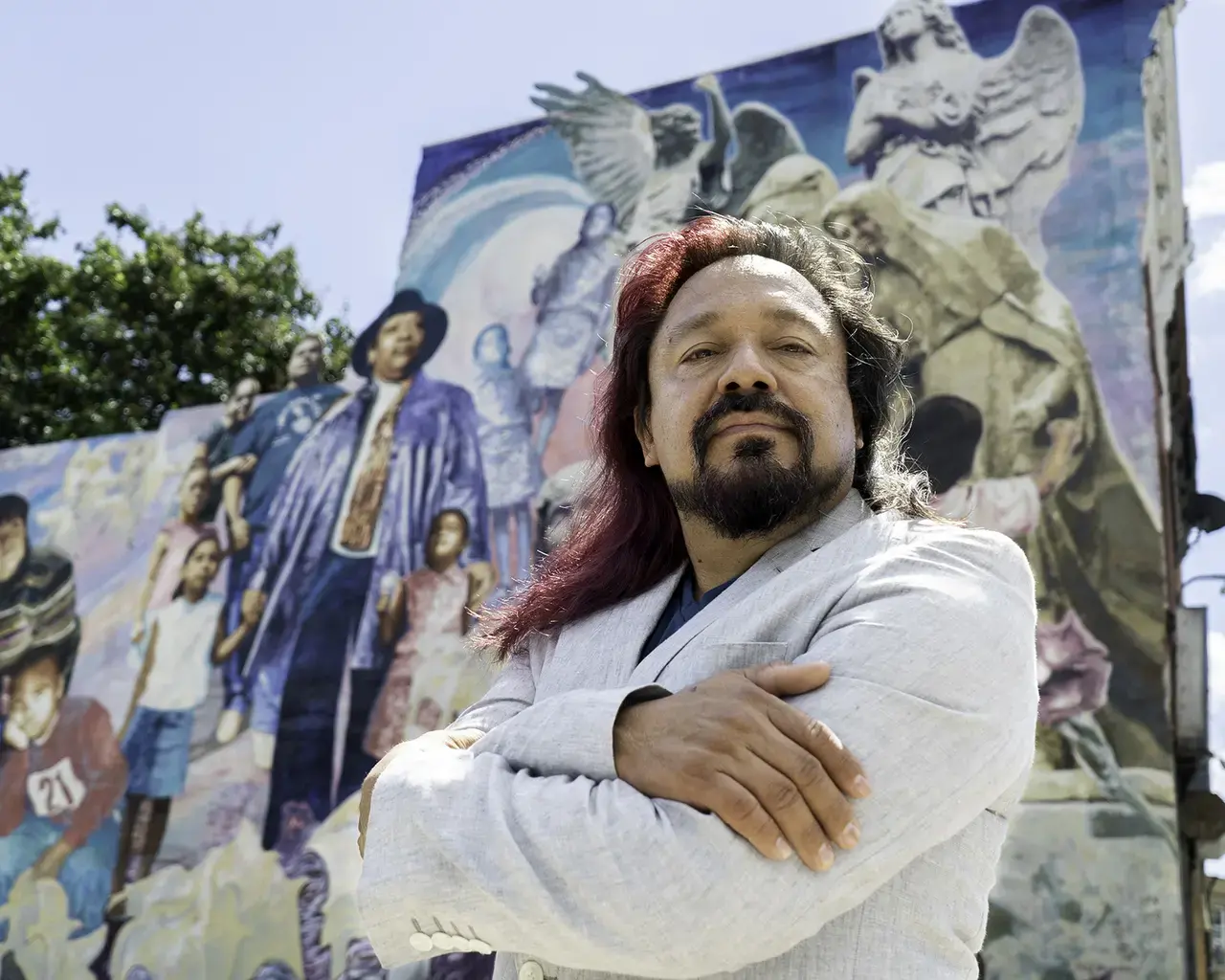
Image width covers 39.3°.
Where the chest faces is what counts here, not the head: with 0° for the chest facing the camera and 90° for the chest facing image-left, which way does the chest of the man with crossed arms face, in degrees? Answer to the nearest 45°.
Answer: approximately 45°

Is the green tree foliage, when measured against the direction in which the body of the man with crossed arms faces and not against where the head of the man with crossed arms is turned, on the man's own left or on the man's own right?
on the man's own right
